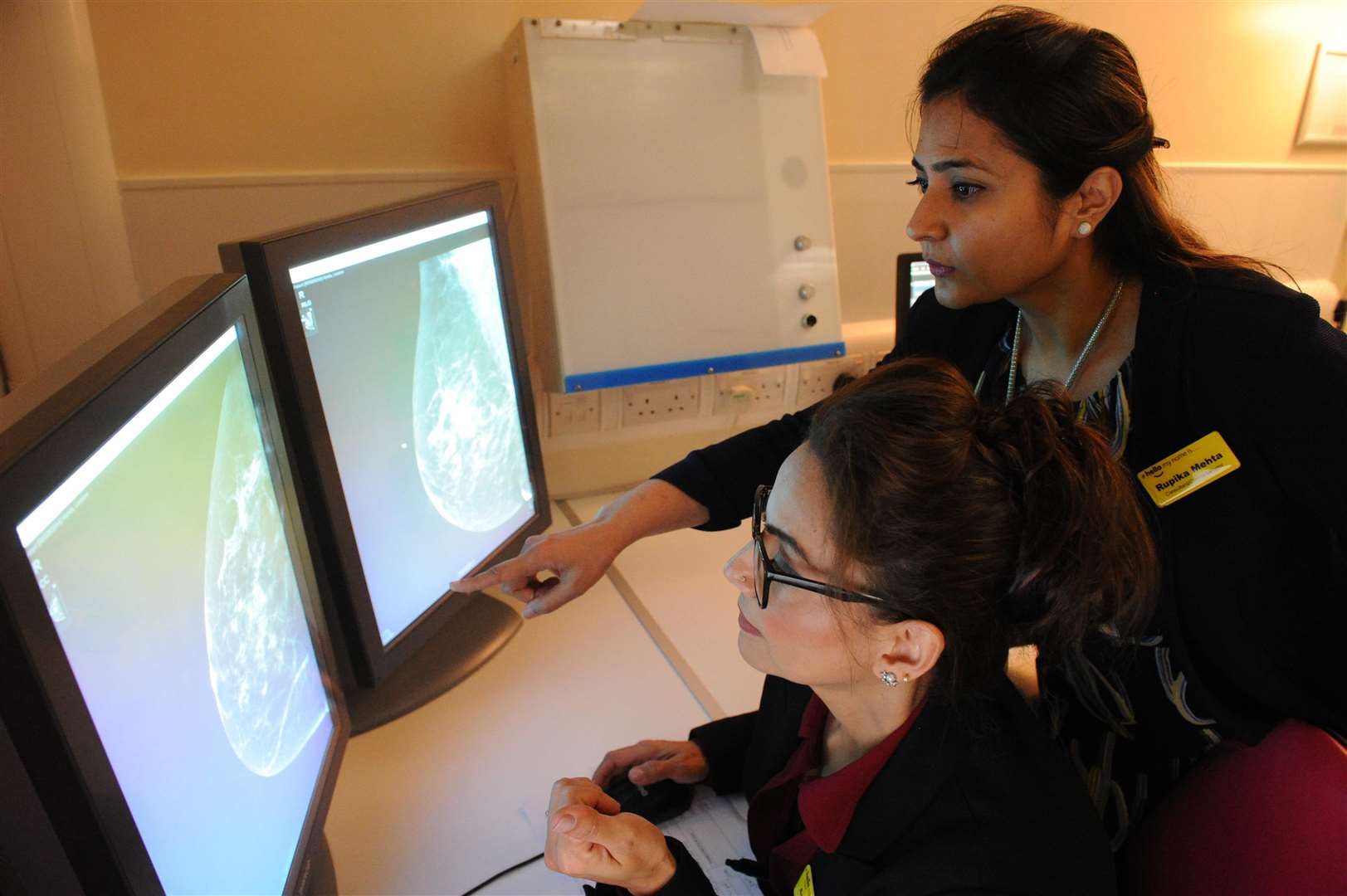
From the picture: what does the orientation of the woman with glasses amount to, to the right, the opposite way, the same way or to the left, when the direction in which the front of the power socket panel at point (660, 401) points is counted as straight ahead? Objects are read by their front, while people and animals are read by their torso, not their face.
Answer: to the right

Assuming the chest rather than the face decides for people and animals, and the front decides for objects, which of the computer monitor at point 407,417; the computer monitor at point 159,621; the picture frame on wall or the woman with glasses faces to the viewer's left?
the woman with glasses

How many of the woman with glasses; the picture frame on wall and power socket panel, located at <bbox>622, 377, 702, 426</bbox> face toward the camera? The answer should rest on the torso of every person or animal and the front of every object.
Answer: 2

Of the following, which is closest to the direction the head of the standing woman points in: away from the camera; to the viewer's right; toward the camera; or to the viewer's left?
to the viewer's left

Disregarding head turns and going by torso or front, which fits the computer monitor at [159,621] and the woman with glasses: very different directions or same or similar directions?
very different directions

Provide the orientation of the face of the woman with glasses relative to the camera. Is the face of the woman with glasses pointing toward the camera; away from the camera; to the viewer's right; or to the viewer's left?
to the viewer's left

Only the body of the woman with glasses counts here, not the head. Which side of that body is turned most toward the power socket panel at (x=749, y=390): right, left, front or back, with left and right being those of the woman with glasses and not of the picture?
right

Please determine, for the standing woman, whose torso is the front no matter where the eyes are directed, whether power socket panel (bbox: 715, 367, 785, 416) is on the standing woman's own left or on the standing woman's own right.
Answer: on the standing woman's own right

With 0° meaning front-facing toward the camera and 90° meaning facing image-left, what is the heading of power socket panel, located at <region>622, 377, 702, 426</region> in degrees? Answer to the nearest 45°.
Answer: approximately 0°

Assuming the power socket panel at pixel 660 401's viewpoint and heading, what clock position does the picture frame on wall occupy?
The picture frame on wall is roughly at 8 o'clock from the power socket panel.

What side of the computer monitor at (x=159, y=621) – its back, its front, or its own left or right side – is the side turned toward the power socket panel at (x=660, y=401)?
left

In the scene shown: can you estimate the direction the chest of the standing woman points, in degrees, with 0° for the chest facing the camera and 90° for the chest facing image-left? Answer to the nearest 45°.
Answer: approximately 45°
